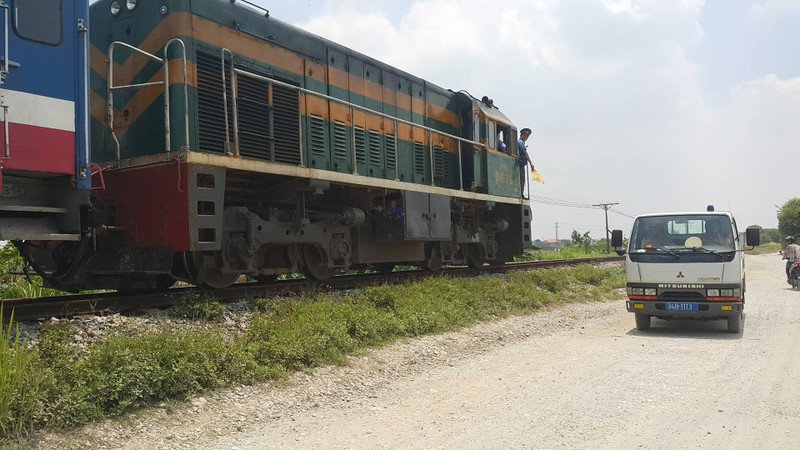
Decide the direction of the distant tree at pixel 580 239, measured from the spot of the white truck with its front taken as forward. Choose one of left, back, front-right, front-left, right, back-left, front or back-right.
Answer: back

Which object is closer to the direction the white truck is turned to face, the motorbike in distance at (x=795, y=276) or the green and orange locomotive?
the green and orange locomotive

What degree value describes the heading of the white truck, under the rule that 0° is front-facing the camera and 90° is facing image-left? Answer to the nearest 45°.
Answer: approximately 0°

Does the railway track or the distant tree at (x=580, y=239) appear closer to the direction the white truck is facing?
the railway track

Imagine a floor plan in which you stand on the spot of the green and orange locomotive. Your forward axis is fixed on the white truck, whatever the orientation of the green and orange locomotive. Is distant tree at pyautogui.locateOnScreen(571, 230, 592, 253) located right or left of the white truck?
left

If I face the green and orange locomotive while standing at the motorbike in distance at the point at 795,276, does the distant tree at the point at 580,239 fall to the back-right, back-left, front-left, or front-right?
back-right

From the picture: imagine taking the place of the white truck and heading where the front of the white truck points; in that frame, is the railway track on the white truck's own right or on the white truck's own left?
on the white truck's own right

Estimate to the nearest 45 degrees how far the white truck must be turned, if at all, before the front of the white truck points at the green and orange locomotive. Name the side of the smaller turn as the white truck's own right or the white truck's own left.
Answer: approximately 45° to the white truck's own right
